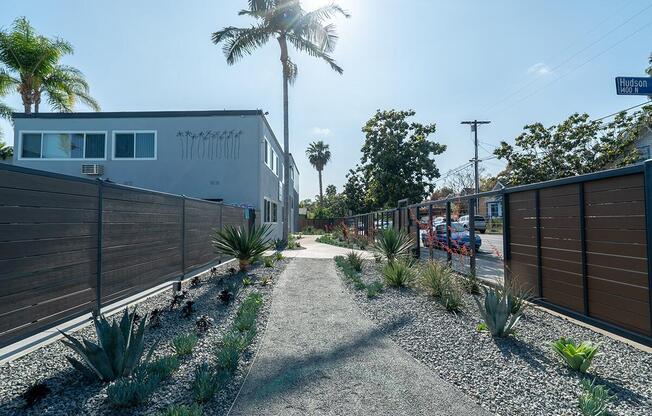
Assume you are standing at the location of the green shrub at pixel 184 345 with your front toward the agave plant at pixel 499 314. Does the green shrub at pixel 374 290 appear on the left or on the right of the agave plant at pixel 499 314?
left

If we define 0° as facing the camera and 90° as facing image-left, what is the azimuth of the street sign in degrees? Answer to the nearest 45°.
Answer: approximately 0°

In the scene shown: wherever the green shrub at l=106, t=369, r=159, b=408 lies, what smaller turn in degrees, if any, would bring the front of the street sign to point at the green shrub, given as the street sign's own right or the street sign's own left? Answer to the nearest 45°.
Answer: approximately 45° to the street sign's own right

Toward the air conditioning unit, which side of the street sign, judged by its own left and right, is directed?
right

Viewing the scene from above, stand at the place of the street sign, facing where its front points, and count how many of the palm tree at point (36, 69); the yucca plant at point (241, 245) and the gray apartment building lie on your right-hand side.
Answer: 3

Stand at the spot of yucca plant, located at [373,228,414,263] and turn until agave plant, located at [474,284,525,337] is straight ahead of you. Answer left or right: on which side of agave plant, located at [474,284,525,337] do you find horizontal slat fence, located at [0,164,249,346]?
right

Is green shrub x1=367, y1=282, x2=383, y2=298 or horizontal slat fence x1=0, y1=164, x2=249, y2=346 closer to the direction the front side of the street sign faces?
the horizontal slat fence
